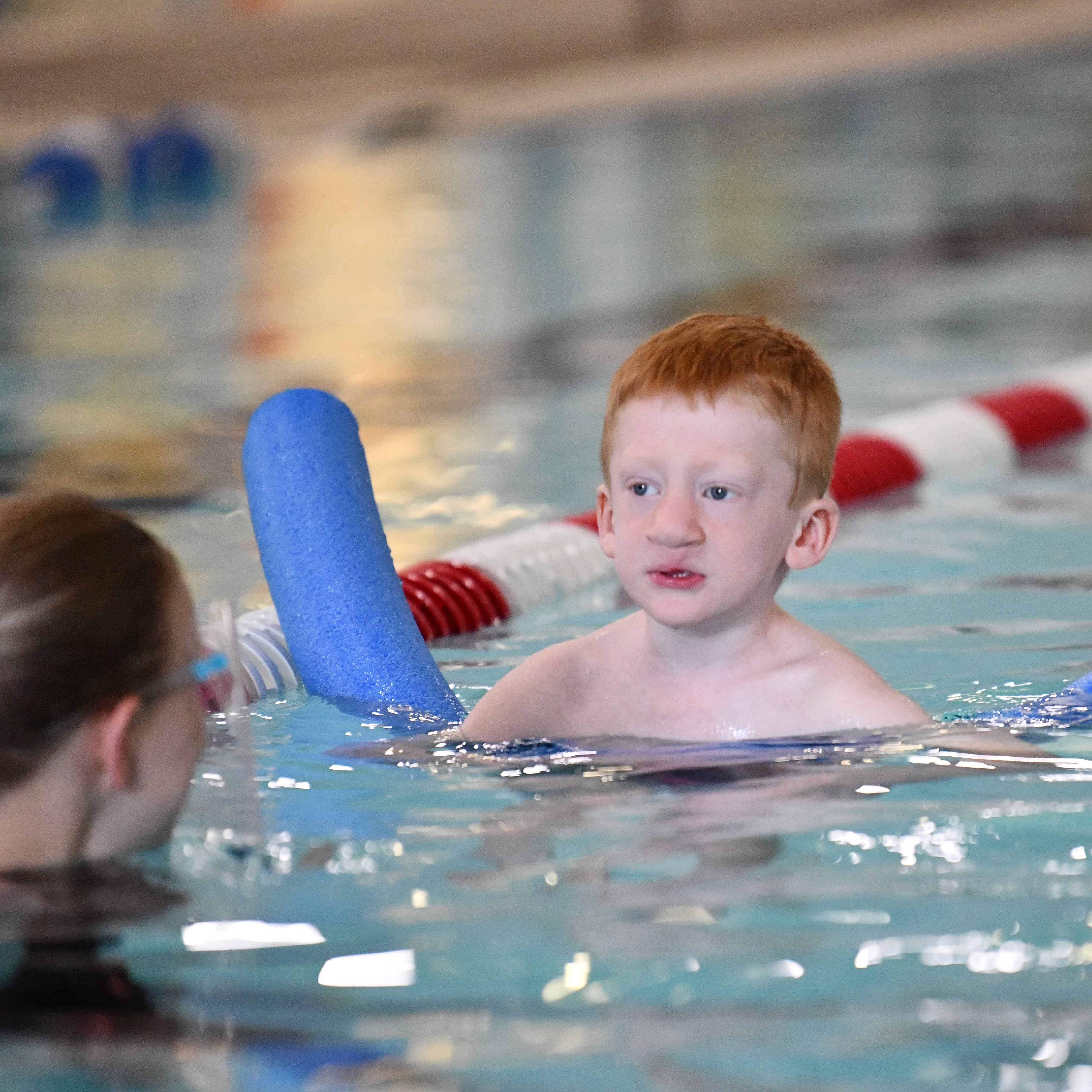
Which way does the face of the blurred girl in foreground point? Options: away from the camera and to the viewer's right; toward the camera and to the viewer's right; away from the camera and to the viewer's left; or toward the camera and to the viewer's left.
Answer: away from the camera and to the viewer's right

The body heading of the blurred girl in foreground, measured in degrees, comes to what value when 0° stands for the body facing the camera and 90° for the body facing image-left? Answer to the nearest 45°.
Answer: approximately 225°

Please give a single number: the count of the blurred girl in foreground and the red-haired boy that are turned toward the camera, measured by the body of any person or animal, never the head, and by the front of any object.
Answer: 1

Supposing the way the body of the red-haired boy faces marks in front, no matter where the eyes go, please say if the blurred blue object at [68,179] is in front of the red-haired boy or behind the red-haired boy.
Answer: behind

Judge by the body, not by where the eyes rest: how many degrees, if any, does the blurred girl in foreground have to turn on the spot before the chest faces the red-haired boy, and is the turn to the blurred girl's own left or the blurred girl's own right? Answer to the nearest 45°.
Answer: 0° — they already face them
